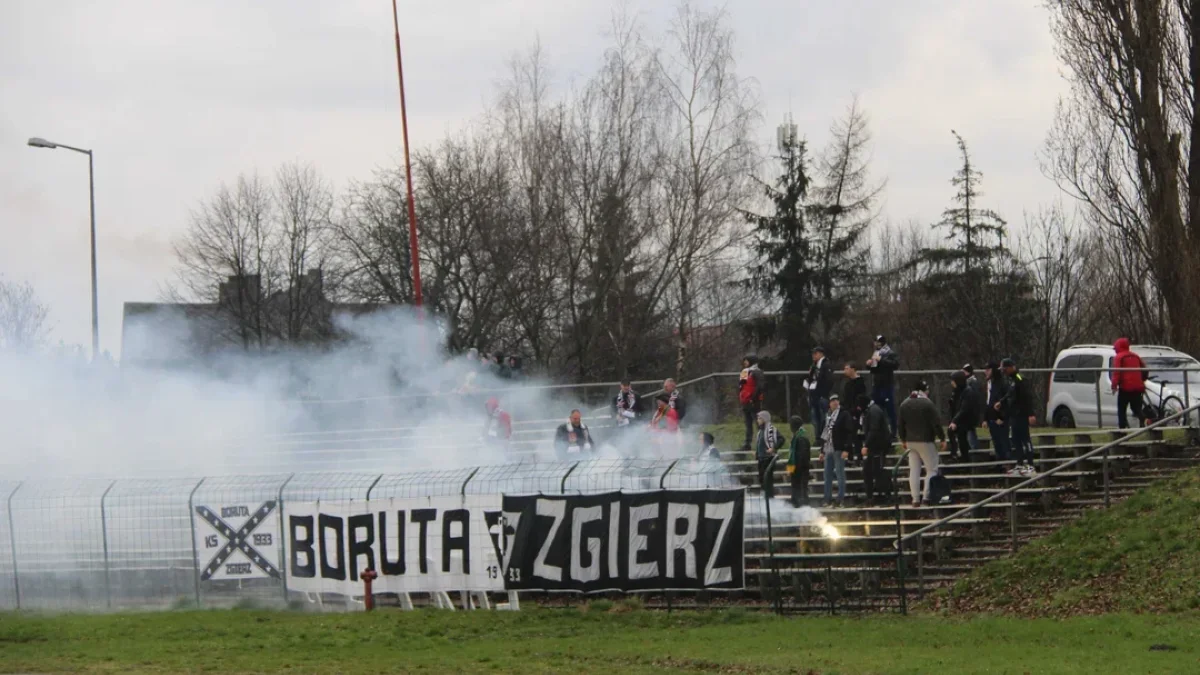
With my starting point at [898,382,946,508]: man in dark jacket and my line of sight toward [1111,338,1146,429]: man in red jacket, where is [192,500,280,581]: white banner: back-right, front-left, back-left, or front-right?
back-left

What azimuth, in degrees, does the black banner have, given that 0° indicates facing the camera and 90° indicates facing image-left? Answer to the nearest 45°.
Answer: approximately 0°

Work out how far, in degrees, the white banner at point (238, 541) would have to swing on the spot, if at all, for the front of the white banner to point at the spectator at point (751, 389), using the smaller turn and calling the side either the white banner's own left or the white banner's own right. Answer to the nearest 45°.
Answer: approximately 90° to the white banner's own left

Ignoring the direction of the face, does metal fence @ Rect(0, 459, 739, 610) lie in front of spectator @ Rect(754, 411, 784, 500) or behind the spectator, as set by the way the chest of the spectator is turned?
in front

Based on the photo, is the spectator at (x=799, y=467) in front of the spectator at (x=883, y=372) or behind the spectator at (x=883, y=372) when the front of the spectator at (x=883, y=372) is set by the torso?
in front

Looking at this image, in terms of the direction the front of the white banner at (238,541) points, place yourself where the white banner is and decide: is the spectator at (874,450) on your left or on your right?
on your left

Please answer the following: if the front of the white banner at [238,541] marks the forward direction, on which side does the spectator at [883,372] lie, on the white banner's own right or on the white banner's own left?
on the white banner's own left

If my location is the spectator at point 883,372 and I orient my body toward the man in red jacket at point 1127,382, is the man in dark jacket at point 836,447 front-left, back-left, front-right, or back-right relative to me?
back-right

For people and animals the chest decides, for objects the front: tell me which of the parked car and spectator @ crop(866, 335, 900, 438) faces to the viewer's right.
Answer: the parked car

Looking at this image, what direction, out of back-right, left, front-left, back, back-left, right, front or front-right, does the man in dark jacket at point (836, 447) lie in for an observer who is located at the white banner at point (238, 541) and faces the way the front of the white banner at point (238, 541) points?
left
